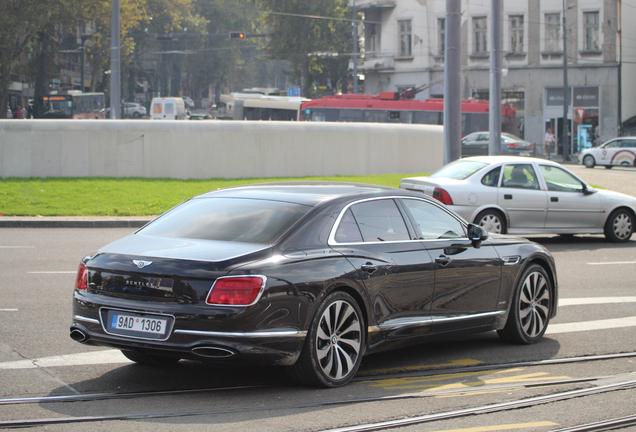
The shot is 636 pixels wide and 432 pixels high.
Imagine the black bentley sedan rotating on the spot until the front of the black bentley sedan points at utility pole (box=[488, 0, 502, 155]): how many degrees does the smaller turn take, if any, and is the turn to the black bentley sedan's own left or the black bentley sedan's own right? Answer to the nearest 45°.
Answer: approximately 45° to the black bentley sedan's own left

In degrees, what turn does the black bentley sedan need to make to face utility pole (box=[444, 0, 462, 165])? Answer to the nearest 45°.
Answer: approximately 45° to its left

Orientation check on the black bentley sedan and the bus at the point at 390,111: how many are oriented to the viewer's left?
1

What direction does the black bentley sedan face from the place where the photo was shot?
facing away from the viewer and to the right of the viewer

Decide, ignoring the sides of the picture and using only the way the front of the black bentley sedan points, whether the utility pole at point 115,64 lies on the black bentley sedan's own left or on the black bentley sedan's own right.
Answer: on the black bentley sedan's own left

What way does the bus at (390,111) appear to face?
to the viewer's left

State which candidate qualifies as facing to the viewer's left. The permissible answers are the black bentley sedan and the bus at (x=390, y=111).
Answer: the bus

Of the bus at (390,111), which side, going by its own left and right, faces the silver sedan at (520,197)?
left

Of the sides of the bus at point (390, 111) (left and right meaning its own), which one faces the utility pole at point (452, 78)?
left

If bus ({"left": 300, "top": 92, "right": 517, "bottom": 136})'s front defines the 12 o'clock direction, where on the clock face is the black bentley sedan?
The black bentley sedan is roughly at 9 o'clock from the bus.
